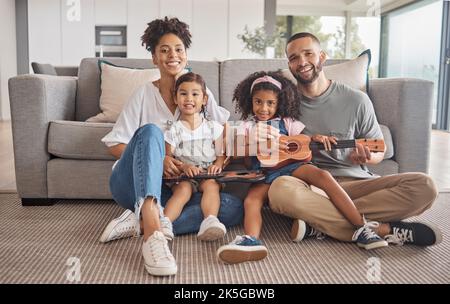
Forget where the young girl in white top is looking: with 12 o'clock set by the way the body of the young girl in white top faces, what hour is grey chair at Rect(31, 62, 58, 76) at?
The grey chair is roughly at 5 o'clock from the young girl in white top.

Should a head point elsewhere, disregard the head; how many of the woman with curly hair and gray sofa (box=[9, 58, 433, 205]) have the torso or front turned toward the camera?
2

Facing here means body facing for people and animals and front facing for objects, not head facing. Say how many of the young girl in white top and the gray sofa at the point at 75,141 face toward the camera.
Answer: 2

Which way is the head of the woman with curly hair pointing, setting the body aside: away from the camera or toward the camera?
toward the camera

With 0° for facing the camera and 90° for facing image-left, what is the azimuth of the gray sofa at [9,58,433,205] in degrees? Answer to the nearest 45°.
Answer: approximately 0°

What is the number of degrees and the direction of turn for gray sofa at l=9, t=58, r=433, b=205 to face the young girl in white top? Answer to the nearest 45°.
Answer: approximately 45° to its left

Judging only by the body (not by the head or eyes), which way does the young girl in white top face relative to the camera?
toward the camera

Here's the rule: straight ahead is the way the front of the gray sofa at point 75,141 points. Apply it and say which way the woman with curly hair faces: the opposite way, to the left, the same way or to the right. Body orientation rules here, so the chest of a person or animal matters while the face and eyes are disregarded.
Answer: the same way

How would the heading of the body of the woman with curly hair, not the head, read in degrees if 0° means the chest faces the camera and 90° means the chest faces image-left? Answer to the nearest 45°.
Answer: approximately 0°

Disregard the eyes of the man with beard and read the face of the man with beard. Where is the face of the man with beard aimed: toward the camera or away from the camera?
toward the camera
